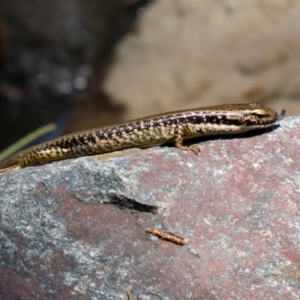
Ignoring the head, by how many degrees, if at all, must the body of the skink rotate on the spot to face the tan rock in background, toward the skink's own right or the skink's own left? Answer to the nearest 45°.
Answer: approximately 90° to the skink's own left

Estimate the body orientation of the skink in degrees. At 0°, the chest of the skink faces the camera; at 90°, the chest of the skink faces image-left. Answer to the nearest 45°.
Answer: approximately 270°
